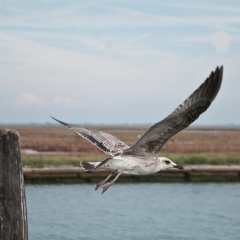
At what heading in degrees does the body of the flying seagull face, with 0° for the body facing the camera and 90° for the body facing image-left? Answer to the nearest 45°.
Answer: approximately 270°

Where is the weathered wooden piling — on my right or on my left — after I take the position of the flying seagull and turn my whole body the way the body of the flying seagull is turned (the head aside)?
on my right
